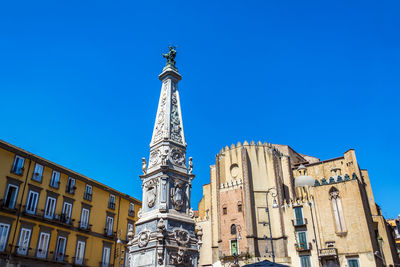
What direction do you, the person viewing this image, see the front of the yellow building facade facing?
facing the viewer and to the right of the viewer

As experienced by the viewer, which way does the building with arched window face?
facing the viewer

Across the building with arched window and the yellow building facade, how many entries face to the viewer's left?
0

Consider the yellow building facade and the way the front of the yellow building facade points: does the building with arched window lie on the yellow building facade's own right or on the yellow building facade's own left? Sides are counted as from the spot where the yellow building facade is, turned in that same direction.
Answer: on the yellow building facade's own left

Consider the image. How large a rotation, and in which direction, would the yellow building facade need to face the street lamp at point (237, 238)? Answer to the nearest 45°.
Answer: approximately 45° to its left

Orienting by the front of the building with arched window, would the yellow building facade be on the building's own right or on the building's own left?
on the building's own right

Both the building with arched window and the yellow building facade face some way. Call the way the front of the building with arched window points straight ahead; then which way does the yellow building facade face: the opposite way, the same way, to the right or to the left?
to the left

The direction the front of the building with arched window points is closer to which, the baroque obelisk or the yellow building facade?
the baroque obelisk

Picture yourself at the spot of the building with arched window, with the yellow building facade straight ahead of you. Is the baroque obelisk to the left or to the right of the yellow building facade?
left
